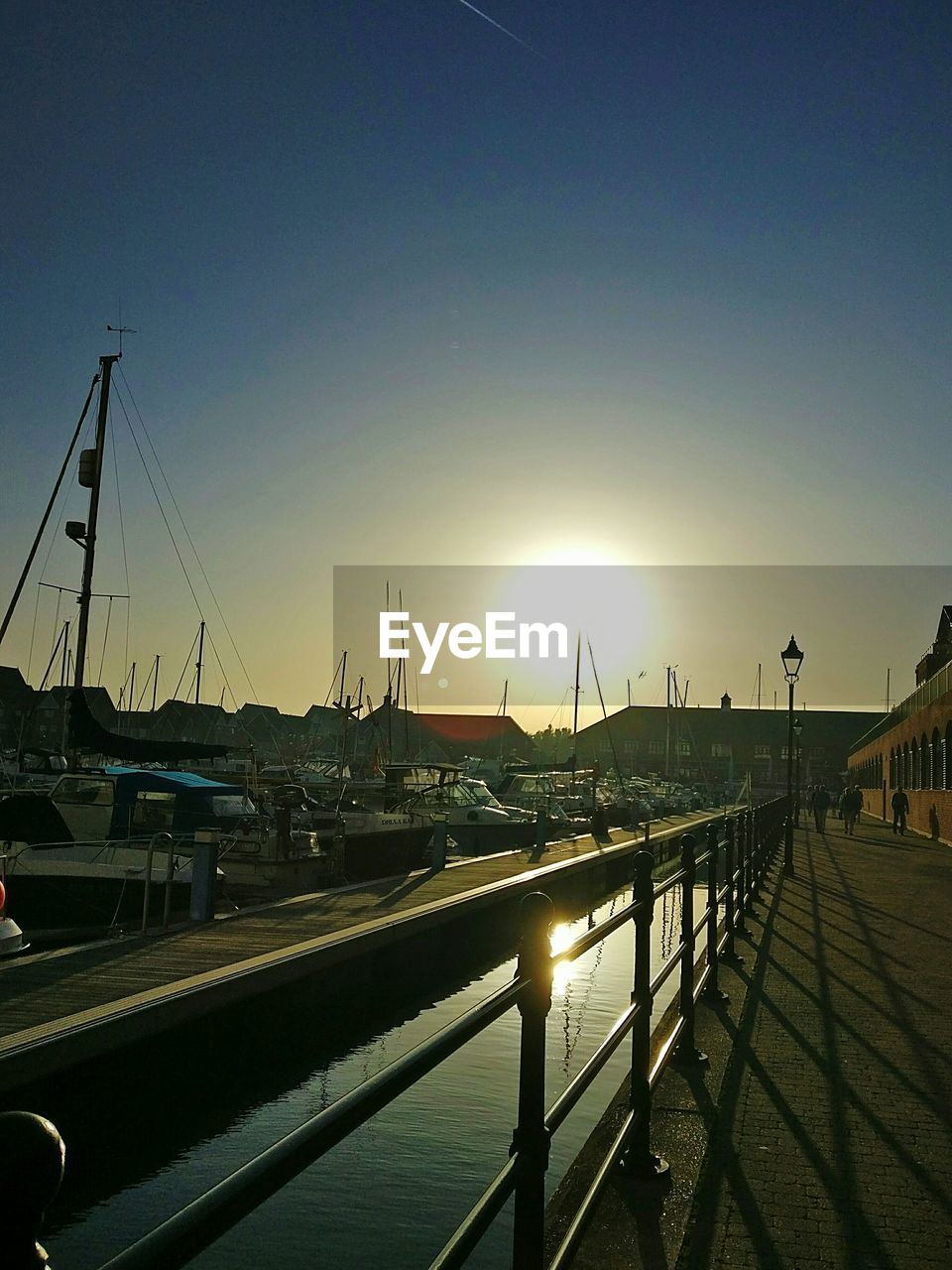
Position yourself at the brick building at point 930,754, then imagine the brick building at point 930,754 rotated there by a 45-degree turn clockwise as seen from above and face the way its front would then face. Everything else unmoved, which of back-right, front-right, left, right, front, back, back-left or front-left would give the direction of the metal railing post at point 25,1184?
back-left

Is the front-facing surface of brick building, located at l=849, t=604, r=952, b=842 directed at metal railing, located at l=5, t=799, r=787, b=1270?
no

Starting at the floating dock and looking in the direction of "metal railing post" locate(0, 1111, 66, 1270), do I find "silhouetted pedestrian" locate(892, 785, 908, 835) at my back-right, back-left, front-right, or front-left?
back-left

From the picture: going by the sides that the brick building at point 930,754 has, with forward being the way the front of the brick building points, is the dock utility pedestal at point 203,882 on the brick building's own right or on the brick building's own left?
on the brick building's own left

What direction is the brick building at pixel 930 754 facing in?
to the viewer's left

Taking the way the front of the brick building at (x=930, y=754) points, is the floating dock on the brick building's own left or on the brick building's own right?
on the brick building's own left

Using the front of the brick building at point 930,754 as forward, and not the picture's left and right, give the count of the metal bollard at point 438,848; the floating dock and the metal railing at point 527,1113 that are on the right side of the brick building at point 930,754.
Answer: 0

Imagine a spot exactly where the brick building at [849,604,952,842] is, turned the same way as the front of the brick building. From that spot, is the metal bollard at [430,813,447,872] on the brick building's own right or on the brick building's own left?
on the brick building's own left
